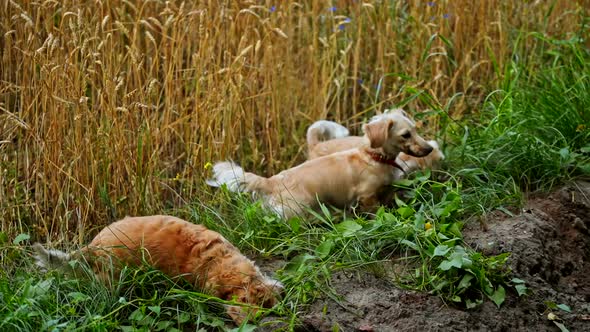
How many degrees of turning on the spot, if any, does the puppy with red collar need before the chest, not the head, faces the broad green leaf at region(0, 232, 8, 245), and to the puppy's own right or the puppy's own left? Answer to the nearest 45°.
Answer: approximately 180°

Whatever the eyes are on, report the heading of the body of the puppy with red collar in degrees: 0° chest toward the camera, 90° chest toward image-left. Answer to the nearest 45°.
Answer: approximately 270°

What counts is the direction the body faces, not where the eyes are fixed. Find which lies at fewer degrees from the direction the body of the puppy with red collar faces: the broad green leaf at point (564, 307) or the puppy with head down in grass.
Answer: the broad green leaf

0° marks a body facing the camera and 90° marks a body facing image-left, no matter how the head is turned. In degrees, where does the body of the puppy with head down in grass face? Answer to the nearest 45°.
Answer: approximately 270°

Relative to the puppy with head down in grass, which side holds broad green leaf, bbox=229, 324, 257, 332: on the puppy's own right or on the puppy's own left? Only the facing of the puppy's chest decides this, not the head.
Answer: on the puppy's own right

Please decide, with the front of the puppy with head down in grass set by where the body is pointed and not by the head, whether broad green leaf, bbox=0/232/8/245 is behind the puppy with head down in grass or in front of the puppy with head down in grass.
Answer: behind

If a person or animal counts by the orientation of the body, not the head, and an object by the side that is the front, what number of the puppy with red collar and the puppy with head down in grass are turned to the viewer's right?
2

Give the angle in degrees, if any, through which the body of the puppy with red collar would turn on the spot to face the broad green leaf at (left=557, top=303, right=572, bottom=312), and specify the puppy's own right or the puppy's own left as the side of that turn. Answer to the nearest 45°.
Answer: approximately 45° to the puppy's own right
